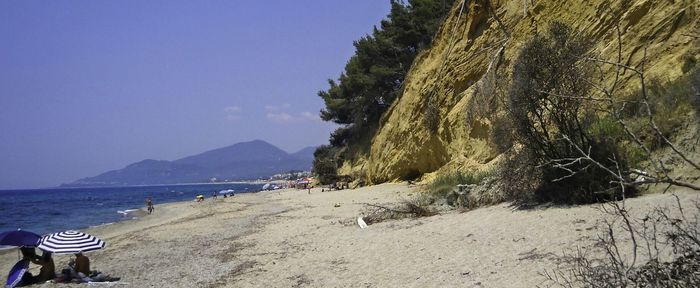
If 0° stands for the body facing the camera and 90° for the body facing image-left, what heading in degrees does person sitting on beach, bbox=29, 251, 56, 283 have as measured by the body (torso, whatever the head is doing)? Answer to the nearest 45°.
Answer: approximately 90°

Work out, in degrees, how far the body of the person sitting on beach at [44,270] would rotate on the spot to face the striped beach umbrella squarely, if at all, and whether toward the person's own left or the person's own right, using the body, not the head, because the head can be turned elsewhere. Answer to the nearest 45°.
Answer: approximately 135° to the person's own left

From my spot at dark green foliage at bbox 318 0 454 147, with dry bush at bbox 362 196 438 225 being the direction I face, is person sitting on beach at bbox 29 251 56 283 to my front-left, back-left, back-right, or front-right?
front-right

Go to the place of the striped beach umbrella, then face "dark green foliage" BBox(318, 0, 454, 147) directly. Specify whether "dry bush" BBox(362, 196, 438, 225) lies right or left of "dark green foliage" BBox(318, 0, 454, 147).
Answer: right

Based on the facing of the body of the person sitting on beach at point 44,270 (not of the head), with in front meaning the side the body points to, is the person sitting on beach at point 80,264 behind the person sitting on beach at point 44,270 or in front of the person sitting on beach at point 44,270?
behind

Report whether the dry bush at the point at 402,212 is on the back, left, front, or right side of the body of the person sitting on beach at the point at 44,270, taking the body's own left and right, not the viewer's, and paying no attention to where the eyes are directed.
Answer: back
